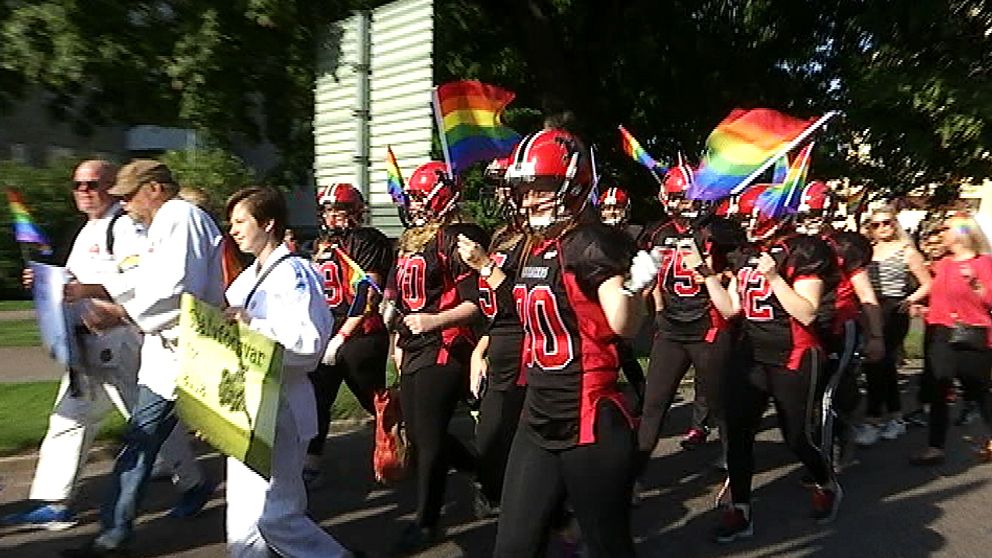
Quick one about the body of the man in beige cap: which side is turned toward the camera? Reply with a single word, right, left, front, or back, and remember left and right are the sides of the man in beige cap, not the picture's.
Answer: left

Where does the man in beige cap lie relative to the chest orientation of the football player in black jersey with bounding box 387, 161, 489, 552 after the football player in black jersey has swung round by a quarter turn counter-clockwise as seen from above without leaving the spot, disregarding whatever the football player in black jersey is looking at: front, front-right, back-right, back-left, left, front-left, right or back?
back-right

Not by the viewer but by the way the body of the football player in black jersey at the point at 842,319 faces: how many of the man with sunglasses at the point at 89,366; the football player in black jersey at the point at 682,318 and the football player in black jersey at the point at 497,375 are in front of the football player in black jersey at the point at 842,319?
3

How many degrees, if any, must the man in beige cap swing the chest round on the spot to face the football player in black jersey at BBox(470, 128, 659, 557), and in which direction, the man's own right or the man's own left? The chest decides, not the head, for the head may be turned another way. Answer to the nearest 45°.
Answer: approximately 135° to the man's own left

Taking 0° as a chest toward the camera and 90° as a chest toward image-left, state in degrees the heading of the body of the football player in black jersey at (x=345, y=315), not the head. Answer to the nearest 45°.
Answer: approximately 45°

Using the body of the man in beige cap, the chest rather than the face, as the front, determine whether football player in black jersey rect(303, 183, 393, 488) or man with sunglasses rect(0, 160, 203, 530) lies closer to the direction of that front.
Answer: the man with sunglasses

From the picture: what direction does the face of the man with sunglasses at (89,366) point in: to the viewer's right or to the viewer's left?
to the viewer's left

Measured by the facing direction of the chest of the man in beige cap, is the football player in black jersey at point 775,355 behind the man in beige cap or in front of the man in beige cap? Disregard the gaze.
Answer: behind

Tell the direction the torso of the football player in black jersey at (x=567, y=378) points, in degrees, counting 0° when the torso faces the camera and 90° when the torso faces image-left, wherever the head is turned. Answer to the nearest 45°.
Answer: approximately 45°

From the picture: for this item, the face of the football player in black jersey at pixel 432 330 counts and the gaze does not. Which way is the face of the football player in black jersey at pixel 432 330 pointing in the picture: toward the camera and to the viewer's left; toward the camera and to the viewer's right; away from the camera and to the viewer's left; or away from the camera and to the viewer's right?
toward the camera and to the viewer's left
